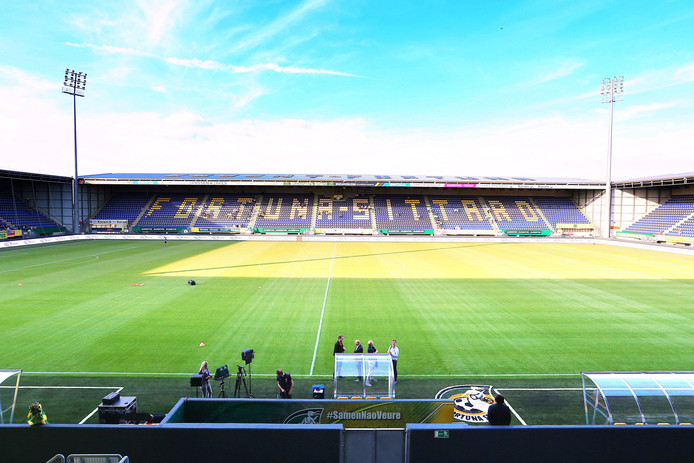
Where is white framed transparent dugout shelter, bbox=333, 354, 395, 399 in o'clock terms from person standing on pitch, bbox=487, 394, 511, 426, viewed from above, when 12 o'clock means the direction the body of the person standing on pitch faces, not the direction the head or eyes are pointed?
The white framed transparent dugout shelter is roughly at 10 o'clock from the person standing on pitch.

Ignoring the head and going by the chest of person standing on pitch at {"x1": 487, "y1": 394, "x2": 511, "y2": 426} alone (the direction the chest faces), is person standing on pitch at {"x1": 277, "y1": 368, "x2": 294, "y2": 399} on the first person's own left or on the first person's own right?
on the first person's own left

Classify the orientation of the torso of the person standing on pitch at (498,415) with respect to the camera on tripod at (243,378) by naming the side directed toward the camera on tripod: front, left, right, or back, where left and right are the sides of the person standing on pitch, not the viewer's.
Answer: left

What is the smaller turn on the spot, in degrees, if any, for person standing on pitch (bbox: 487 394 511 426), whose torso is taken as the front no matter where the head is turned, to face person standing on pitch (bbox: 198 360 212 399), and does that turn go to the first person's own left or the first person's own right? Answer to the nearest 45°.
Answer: approximately 90° to the first person's own left

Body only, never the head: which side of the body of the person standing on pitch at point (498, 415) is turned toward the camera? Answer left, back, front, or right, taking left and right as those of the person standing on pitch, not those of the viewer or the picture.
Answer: back
